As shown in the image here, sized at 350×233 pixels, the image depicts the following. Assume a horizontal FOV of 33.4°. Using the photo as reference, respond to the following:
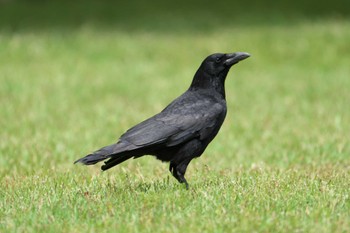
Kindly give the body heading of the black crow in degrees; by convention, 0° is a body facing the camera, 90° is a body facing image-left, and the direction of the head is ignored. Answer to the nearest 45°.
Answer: approximately 270°
